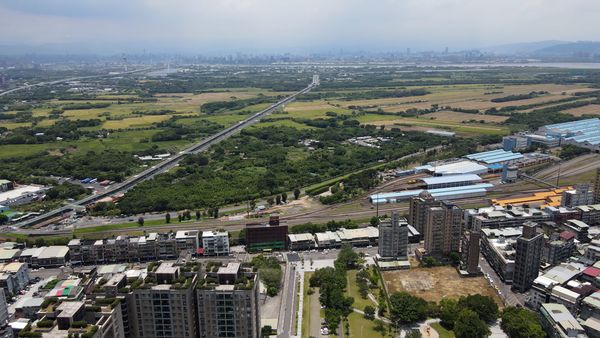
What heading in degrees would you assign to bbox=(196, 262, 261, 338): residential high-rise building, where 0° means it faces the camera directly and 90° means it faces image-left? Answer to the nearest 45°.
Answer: approximately 0°

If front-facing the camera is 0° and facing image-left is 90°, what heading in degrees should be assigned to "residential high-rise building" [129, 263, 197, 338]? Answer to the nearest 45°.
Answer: approximately 0°

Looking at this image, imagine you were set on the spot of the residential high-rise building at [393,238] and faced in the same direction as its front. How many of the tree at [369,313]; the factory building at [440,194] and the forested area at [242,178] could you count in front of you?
1

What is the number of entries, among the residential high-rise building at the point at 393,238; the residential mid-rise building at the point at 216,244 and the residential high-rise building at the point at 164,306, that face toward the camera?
3

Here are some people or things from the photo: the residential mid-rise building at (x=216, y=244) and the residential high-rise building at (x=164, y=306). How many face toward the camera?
2

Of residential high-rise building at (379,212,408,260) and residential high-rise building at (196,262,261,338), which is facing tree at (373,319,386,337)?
residential high-rise building at (379,212,408,260)

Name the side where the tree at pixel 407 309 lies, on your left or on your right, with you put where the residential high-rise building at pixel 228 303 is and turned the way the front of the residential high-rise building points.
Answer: on your left

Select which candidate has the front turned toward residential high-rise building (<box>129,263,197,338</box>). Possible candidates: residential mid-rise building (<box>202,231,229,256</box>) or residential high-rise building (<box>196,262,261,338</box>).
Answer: residential mid-rise building (<box>202,231,229,256</box>)

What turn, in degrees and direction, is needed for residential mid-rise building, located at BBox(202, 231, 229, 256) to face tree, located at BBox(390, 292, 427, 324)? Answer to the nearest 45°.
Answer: approximately 45° to its left

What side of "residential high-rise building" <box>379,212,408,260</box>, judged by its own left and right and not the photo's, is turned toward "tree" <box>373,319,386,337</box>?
front
